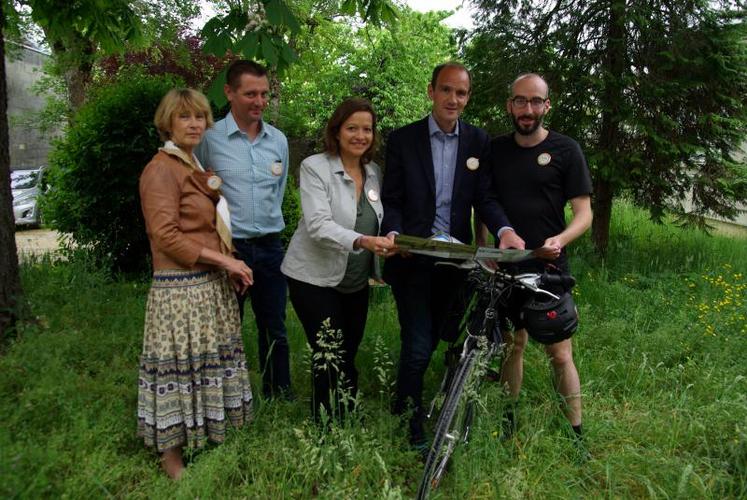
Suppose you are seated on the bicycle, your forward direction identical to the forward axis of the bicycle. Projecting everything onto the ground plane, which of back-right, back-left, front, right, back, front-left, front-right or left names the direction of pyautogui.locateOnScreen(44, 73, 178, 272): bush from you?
back-right

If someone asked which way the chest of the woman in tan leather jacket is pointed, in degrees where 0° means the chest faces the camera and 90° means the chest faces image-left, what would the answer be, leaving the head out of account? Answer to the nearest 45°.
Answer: approximately 315°

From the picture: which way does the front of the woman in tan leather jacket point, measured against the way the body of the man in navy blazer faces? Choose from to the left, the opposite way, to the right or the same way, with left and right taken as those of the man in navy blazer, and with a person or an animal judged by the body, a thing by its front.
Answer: to the left

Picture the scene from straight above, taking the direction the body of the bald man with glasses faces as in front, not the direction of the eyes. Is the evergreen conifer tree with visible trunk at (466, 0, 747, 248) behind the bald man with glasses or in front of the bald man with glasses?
behind

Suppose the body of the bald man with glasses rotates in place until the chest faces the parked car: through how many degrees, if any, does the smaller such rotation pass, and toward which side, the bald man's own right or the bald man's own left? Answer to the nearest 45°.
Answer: approximately 135° to the bald man's own right

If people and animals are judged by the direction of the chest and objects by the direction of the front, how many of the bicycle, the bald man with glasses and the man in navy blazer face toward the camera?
3

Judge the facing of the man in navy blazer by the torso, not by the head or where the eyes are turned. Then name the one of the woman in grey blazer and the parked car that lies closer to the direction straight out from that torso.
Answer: the woman in grey blazer

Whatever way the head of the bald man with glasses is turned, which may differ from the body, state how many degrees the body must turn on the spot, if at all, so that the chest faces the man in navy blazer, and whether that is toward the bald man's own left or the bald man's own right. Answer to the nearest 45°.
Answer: approximately 90° to the bald man's own right

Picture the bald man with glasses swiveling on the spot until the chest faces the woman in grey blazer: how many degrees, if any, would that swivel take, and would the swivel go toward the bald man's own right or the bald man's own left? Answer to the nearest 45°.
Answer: approximately 90° to the bald man's own right

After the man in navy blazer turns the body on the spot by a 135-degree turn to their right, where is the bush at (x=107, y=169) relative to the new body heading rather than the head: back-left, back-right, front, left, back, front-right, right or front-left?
front
